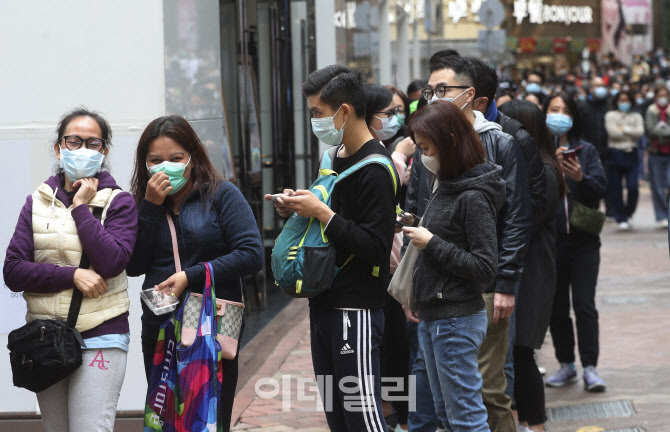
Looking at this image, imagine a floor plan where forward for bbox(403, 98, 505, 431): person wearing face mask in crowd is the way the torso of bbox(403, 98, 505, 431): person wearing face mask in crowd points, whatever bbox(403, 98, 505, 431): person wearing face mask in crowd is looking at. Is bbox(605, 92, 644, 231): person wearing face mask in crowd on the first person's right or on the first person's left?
on the first person's right

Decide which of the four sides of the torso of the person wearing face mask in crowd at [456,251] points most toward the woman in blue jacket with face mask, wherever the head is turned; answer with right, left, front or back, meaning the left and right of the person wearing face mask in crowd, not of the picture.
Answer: front

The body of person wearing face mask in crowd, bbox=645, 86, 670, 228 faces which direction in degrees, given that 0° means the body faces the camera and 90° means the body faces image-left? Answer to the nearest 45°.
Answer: approximately 0°

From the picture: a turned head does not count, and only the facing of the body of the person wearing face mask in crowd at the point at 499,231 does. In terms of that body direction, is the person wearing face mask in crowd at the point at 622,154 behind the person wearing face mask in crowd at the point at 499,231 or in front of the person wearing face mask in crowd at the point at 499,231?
behind

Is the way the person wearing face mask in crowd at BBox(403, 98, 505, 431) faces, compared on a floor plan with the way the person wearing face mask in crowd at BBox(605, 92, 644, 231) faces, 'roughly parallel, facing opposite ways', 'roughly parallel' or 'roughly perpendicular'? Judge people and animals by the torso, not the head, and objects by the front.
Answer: roughly perpendicular

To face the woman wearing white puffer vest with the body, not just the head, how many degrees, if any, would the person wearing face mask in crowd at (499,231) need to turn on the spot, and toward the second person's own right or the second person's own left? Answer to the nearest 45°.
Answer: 0° — they already face them

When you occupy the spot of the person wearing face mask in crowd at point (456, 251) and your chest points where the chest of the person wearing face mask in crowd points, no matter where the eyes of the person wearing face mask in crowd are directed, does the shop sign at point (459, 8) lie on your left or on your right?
on your right

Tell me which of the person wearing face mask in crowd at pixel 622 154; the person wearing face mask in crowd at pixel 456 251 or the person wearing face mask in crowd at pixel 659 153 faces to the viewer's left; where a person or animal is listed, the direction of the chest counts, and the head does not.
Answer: the person wearing face mask in crowd at pixel 456 251

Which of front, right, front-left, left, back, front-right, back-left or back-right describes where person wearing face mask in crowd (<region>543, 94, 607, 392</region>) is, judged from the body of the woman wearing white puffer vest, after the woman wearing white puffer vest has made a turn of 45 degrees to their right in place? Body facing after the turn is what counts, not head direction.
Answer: back
